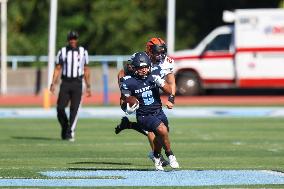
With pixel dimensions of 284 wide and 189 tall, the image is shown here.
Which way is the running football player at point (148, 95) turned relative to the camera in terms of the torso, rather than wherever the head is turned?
toward the camera

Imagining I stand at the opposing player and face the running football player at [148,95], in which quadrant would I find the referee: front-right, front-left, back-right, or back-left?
back-right

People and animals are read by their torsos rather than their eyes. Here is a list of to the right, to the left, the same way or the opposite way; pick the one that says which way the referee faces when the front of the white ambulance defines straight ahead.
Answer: to the left

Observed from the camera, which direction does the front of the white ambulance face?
facing to the left of the viewer

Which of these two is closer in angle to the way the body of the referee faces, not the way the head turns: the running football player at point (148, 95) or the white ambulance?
the running football player

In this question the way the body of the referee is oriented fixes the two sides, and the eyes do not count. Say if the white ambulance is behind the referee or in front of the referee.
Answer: behind

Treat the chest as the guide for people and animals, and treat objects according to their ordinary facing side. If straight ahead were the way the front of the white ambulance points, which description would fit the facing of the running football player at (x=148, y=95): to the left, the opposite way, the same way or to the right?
to the left

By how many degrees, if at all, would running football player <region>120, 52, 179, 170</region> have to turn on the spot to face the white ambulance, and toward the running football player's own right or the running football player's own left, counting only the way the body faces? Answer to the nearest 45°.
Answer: approximately 180°

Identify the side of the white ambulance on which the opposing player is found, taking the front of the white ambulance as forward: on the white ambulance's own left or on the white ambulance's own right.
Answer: on the white ambulance's own left

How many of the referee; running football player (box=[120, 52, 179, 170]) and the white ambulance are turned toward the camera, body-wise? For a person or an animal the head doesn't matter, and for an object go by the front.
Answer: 2
